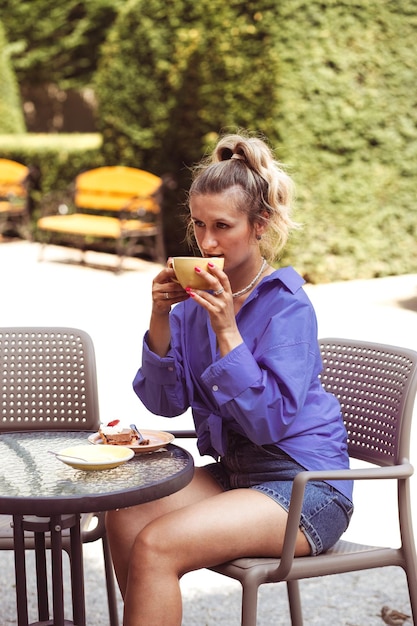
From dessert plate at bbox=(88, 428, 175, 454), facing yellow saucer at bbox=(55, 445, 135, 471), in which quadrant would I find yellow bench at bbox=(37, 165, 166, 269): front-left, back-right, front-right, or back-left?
back-right

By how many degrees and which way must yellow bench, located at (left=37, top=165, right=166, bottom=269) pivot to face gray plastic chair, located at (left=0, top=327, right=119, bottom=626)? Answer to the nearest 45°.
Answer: approximately 45° to its left

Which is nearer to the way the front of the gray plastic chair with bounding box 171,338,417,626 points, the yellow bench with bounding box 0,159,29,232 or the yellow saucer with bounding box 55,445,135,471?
the yellow saucer

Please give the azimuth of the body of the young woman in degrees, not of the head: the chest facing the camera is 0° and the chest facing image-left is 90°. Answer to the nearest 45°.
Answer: approximately 45°

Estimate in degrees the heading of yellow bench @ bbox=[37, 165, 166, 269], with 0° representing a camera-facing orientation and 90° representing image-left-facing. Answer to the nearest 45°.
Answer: approximately 45°

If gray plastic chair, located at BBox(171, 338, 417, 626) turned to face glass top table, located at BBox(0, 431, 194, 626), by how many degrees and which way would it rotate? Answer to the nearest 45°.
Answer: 0° — it already faces it
